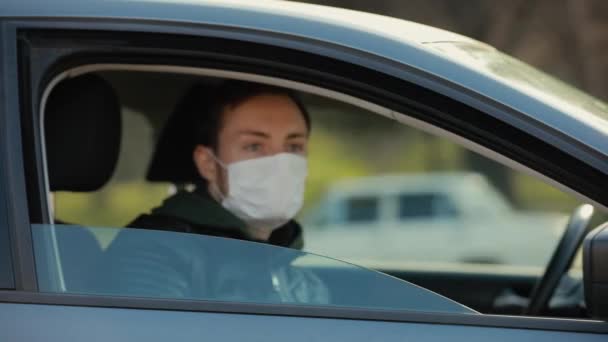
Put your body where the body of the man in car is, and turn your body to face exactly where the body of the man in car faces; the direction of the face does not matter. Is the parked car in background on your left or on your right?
on your left

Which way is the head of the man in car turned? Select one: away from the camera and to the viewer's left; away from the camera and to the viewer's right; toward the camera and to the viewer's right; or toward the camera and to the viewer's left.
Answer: toward the camera and to the viewer's right

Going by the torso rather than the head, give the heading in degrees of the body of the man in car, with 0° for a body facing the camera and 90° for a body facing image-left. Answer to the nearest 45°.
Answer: approximately 315°
